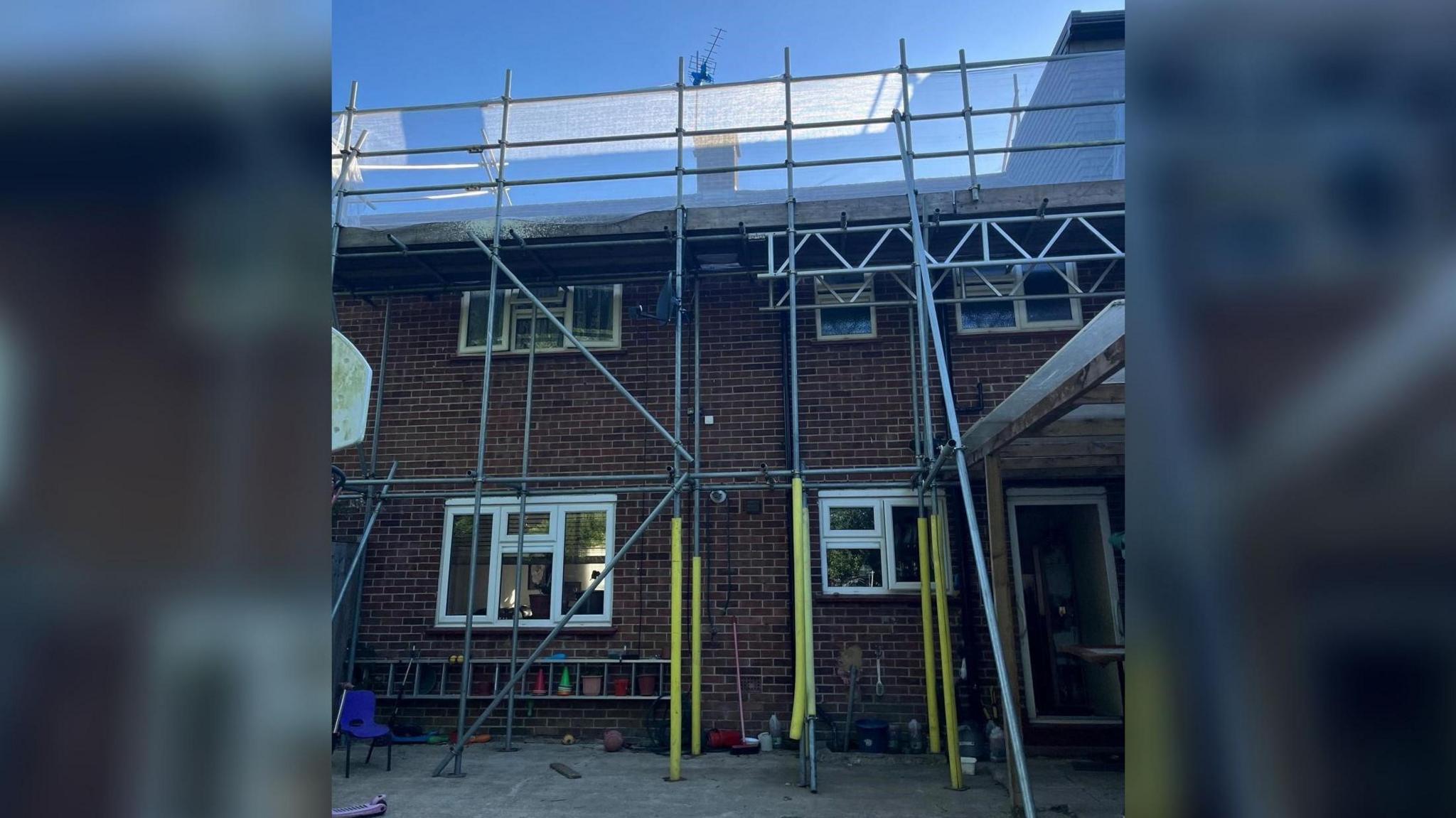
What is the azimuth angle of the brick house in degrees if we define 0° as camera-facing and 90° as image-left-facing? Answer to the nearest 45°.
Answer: approximately 0°

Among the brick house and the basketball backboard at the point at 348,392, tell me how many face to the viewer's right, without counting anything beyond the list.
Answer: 0

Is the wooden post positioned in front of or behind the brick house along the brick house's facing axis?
in front

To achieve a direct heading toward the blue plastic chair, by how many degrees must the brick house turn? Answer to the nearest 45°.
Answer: approximately 90° to its right
